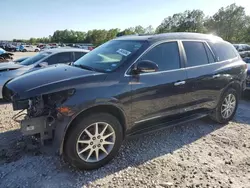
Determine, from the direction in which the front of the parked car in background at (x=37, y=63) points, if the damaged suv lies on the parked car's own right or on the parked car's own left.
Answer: on the parked car's own left

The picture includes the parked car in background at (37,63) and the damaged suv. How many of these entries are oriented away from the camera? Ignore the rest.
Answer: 0

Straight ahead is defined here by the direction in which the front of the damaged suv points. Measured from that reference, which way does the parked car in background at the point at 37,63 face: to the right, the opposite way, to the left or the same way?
the same way

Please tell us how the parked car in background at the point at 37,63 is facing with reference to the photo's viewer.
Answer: facing the viewer and to the left of the viewer

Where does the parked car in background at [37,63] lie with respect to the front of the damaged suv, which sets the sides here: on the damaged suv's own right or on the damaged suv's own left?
on the damaged suv's own right
